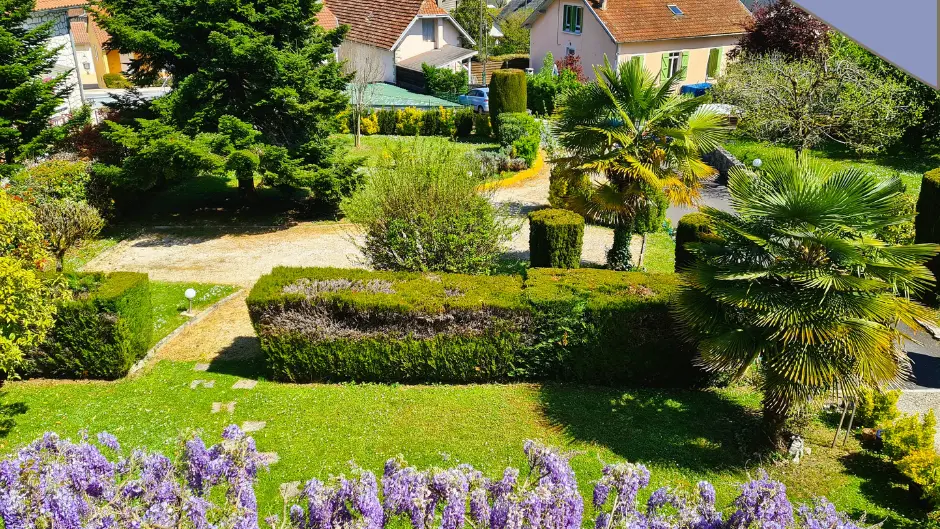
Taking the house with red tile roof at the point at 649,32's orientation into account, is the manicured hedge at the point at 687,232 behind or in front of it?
in front

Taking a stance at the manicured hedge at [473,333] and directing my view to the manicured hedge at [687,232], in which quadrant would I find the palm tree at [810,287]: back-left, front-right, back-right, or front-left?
front-right

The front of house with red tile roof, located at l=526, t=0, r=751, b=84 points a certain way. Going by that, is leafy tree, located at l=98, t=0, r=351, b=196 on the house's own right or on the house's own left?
on the house's own right

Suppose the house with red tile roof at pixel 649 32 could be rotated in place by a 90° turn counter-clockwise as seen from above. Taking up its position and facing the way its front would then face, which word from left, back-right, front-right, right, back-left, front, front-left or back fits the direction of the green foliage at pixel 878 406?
back-right

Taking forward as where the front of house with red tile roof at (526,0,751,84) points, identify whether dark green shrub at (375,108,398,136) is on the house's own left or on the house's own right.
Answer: on the house's own right

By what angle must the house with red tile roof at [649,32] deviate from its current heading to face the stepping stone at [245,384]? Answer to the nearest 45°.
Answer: approximately 45° to its right

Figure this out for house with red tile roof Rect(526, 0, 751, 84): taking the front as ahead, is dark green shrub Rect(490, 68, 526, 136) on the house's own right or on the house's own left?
on the house's own right

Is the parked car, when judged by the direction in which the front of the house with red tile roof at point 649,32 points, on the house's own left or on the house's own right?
on the house's own right

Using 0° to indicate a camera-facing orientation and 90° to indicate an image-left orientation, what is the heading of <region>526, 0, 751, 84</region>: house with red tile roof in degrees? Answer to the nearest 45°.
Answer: approximately 315°

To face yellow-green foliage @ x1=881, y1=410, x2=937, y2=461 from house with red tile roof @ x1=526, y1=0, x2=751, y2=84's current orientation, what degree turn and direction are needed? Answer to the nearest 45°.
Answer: approximately 45° to its right

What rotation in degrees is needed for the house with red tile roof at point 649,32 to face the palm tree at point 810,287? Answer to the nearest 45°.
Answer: approximately 45° to its right

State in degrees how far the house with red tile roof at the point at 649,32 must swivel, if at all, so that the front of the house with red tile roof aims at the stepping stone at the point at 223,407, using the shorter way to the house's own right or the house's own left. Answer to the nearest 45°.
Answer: approximately 45° to the house's own right

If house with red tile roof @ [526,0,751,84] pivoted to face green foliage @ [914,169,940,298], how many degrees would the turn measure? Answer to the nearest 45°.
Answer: approximately 45° to its right

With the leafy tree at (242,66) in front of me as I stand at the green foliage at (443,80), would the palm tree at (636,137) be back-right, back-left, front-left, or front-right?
front-left

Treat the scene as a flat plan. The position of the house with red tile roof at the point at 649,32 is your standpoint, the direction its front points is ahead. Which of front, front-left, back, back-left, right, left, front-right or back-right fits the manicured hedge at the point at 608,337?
front-right
